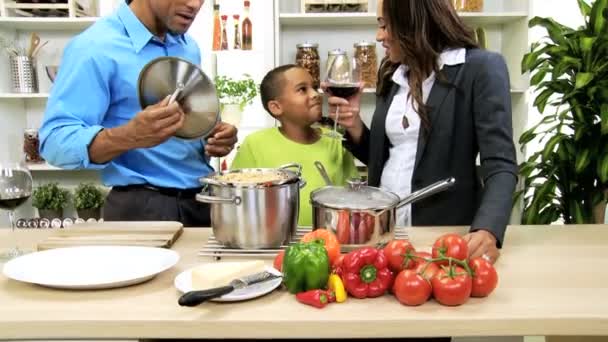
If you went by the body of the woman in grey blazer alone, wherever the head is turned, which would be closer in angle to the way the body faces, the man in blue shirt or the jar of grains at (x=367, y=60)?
the man in blue shirt

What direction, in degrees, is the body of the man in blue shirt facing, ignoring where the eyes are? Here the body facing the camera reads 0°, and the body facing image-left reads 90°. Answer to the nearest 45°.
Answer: approximately 315°

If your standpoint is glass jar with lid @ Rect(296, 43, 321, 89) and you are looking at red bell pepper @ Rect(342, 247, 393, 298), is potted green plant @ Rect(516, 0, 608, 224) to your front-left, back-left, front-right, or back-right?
front-left

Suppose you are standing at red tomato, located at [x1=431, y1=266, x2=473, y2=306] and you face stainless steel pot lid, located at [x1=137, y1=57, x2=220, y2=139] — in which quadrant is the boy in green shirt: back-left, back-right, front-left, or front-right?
front-right

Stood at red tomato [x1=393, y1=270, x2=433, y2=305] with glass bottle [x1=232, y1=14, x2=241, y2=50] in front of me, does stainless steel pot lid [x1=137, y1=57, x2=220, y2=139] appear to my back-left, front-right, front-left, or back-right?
front-left

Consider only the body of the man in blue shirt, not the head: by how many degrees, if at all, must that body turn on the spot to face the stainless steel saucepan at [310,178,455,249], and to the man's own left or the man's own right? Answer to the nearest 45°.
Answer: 0° — they already face it

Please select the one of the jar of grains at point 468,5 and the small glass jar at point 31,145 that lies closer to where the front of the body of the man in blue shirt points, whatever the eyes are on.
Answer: the jar of grains

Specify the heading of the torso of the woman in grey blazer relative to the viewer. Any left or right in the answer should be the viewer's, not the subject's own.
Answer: facing the viewer and to the left of the viewer

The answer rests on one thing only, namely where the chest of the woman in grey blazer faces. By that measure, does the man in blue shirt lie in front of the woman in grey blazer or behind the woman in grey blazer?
in front

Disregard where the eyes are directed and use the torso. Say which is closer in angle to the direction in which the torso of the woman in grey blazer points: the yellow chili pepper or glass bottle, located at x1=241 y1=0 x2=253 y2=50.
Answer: the yellow chili pepper

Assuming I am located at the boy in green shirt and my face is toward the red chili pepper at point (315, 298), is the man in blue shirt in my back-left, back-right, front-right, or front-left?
front-right

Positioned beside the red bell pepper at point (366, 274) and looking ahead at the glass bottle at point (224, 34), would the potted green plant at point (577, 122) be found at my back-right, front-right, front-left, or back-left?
front-right

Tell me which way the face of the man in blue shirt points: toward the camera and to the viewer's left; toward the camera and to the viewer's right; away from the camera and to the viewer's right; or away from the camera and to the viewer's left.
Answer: toward the camera and to the viewer's right

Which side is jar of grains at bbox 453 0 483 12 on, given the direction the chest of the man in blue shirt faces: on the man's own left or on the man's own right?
on the man's own left

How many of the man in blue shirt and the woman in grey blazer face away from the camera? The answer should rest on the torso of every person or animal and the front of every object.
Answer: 0

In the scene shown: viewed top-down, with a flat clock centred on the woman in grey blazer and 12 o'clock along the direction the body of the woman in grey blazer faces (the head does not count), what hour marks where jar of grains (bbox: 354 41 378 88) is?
The jar of grains is roughly at 4 o'clock from the woman in grey blazer.

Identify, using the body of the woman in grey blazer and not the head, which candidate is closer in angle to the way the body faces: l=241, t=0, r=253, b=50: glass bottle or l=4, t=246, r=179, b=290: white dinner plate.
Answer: the white dinner plate

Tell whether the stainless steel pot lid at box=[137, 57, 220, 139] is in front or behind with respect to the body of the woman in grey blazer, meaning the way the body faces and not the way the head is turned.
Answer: in front

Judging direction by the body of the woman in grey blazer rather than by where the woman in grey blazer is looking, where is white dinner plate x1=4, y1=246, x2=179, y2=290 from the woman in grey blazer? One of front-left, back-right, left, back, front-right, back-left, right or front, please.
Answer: front
